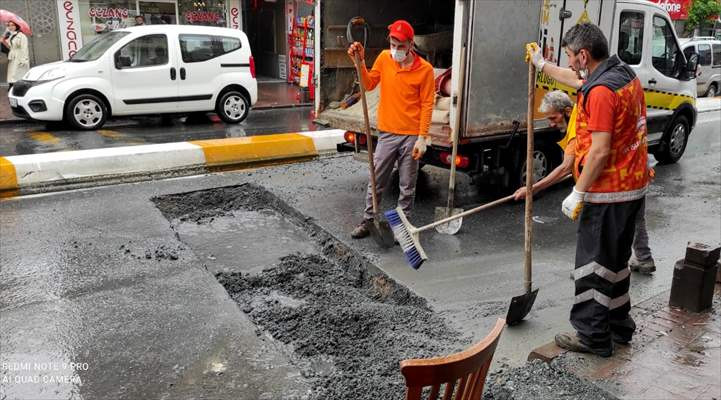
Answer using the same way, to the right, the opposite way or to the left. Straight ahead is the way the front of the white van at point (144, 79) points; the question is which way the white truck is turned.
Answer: the opposite way

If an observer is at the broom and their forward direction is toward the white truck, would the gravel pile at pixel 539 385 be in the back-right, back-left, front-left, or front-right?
back-right

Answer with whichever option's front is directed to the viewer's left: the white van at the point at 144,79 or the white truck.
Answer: the white van

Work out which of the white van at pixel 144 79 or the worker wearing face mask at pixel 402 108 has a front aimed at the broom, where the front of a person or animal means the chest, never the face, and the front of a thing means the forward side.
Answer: the worker wearing face mask

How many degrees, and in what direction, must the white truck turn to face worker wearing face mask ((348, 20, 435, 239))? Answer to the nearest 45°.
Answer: approximately 135° to its right

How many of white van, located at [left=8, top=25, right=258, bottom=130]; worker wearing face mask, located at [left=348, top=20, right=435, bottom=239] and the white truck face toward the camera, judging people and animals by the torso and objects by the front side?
1

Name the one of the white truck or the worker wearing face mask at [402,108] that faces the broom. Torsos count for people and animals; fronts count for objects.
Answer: the worker wearing face mask

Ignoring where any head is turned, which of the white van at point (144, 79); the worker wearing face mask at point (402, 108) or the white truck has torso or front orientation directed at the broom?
the worker wearing face mask

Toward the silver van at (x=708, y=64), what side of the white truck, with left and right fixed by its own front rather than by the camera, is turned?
front

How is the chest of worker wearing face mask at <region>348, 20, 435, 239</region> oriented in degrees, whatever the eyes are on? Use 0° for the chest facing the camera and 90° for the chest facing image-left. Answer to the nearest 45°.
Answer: approximately 0°

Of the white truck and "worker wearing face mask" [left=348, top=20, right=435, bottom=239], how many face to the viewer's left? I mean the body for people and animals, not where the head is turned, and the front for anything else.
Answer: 0

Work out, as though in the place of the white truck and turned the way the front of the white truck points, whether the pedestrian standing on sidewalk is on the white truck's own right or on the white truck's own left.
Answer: on the white truck's own left

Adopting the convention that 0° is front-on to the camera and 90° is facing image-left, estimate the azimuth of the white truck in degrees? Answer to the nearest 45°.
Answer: approximately 225°

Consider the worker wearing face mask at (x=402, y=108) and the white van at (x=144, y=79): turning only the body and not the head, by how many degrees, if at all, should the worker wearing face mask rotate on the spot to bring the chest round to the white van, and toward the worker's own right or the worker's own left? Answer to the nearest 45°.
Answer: approximately 135° to the worker's own right

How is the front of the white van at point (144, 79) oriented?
to the viewer's left

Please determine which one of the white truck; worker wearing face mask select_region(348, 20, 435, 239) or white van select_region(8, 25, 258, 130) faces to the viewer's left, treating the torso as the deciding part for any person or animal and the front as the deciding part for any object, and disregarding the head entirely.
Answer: the white van
